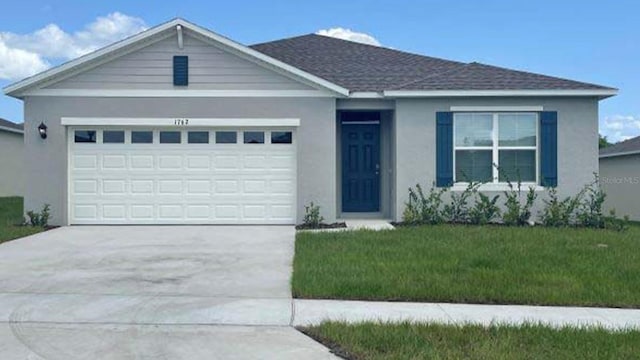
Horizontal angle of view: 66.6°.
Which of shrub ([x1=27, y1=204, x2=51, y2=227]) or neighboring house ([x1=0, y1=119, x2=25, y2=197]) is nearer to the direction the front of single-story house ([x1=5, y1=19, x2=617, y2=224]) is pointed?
the shrub

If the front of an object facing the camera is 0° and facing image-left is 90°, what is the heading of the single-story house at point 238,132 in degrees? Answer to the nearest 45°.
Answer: approximately 0°

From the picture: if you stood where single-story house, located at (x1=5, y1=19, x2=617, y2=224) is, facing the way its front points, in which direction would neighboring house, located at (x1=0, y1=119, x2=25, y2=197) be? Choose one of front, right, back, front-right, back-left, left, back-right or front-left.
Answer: back-right

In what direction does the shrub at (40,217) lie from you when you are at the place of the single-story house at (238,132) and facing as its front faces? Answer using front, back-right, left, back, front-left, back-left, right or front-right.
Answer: right

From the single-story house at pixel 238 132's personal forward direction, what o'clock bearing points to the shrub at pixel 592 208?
The shrub is roughly at 9 o'clock from the single-story house.

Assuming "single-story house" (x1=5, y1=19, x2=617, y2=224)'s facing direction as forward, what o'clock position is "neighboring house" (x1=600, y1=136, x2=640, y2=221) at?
The neighboring house is roughly at 8 o'clock from the single-story house.
